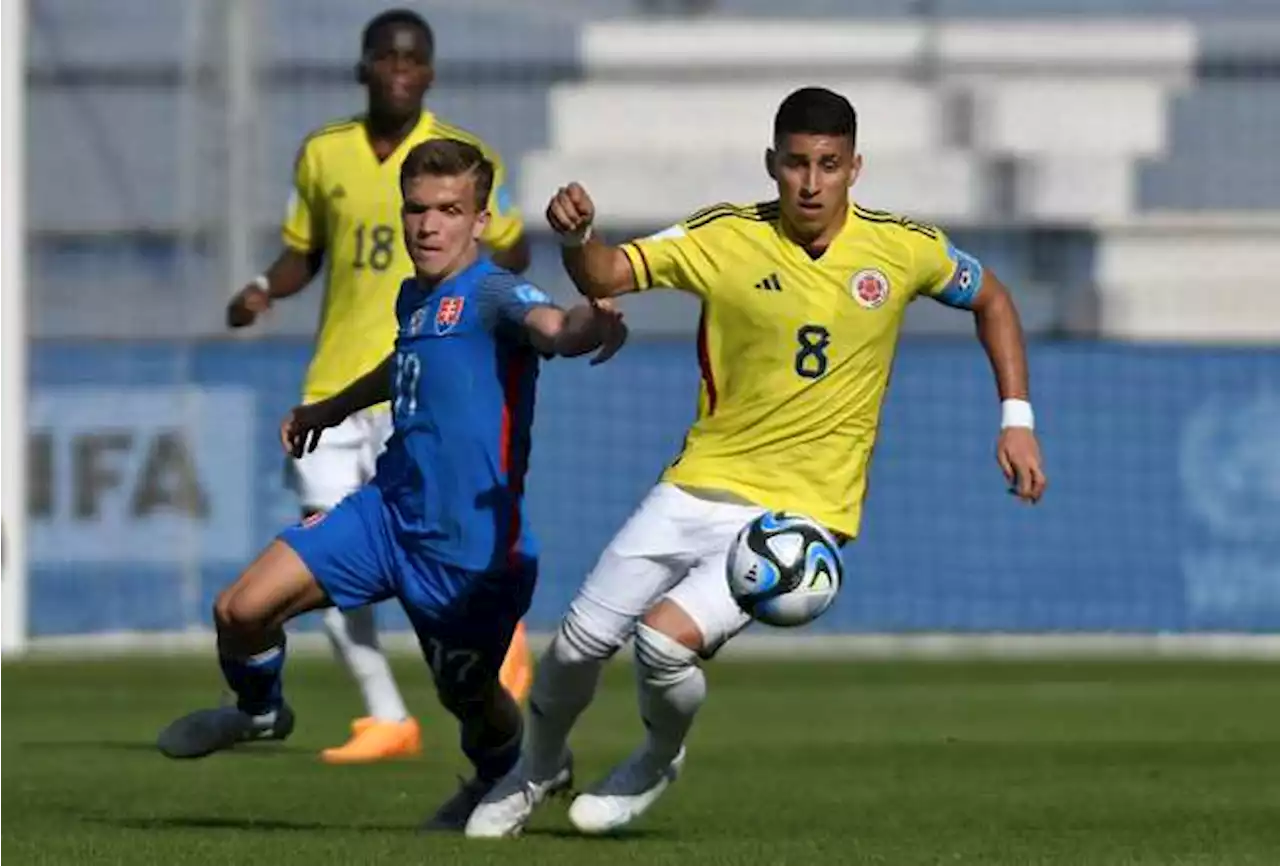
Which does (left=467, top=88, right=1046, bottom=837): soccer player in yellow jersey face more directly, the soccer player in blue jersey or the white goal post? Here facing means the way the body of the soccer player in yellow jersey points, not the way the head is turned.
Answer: the soccer player in blue jersey

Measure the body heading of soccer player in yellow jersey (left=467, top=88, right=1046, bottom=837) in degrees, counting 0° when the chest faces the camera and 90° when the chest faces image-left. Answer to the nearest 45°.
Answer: approximately 0°

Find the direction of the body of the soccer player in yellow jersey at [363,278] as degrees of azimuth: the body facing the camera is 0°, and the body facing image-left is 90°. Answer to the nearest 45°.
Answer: approximately 0°

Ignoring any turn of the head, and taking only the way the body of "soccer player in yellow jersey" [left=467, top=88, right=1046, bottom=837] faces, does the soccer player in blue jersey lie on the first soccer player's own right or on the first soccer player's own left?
on the first soccer player's own right

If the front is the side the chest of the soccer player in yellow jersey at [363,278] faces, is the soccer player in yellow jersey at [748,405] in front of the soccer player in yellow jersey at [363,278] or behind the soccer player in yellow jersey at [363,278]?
in front

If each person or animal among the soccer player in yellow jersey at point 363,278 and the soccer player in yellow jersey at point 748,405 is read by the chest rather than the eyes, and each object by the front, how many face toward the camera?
2
